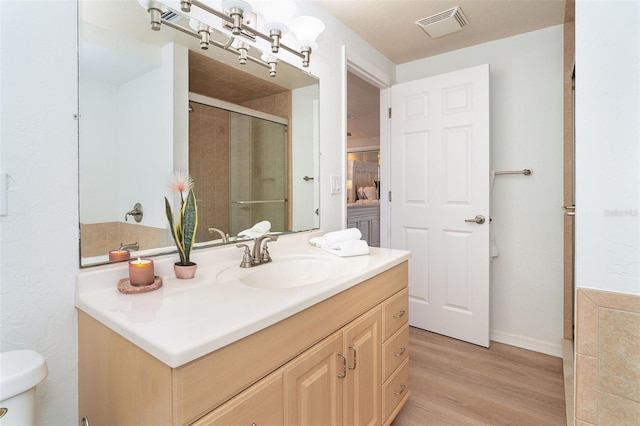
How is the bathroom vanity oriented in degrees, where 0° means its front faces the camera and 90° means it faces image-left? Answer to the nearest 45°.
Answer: approximately 315°

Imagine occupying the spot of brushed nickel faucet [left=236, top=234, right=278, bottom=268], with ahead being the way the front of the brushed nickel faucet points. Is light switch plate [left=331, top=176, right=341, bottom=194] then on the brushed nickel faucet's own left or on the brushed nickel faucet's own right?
on the brushed nickel faucet's own left
